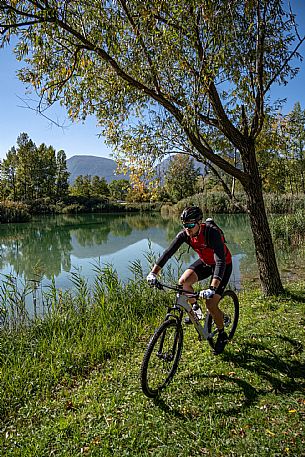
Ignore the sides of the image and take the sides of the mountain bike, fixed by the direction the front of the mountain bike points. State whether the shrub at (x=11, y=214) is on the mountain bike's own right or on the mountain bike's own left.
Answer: on the mountain bike's own right

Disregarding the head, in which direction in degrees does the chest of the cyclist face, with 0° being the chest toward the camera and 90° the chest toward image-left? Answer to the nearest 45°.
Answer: approximately 45°

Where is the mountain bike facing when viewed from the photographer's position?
facing the viewer and to the left of the viewer

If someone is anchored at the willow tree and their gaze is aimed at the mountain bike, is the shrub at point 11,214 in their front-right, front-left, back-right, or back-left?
back-right

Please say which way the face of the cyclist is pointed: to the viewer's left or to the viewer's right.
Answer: to the viewer's left

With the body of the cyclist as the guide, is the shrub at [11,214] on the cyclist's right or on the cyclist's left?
on the cyclist's right
